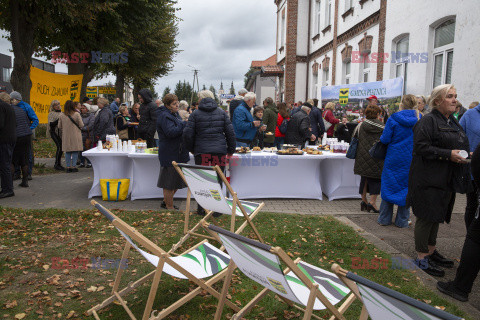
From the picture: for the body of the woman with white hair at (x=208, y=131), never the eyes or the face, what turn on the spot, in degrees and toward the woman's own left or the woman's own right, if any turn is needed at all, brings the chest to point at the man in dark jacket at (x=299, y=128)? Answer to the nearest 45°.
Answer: approximately 45° to the woman's own right

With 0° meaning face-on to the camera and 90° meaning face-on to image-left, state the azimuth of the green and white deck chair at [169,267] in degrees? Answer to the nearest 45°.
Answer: approximately 225°

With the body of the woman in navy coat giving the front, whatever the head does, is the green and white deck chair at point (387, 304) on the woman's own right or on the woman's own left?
on the woman's own right

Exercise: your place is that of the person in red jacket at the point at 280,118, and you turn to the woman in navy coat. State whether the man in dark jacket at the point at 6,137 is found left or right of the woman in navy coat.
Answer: right

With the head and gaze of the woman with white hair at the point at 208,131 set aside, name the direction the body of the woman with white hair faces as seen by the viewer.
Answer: away from the camera

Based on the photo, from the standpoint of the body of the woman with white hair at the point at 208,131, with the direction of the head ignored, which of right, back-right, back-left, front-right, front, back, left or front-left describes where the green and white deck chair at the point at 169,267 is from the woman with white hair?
back

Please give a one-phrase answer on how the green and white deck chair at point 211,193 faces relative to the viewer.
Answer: facing away from the viewer and to the right of the viewer

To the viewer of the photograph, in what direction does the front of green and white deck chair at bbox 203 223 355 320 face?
facing away from the viewer and to the right of the viewer

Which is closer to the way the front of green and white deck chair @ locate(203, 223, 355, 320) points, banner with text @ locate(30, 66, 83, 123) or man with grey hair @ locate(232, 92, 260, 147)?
the man with grey hair
